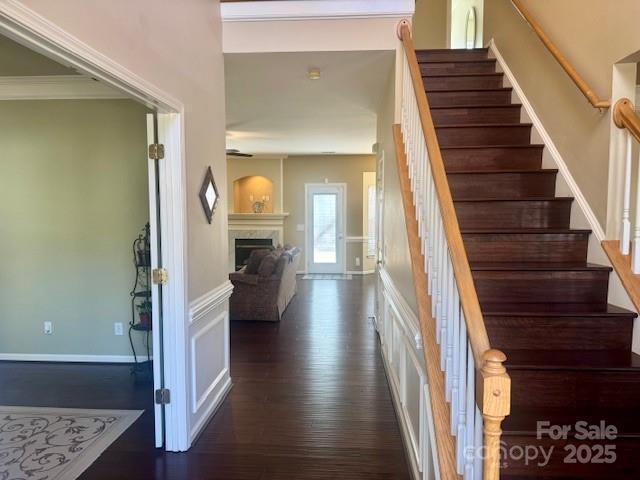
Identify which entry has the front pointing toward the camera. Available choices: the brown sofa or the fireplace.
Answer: the fireplace

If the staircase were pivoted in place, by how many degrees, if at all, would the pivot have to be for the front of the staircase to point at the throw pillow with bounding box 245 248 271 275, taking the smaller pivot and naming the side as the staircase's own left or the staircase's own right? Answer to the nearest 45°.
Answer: approximately 135° to the staircase's own right

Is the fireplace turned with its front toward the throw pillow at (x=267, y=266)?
yes

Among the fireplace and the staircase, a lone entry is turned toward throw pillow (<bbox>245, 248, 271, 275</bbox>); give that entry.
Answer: the fireplace

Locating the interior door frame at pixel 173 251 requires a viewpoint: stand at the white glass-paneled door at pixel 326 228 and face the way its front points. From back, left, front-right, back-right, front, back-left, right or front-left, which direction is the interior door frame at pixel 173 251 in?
front

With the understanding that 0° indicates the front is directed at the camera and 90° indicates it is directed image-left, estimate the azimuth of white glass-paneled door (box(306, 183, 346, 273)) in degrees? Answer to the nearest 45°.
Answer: approximately 0°

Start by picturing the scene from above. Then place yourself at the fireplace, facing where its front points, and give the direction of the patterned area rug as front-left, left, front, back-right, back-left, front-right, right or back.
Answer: front

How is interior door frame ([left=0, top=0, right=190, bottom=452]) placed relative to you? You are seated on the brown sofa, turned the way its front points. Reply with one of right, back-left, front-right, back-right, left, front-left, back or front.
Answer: left

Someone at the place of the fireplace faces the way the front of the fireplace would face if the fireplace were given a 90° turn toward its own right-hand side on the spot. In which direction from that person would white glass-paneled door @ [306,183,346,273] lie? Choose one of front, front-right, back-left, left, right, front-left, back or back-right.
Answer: back

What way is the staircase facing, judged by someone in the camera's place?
facing the viewer

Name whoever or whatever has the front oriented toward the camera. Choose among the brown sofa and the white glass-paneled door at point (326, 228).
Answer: the white glass-paneled door

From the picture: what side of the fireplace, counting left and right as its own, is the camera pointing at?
front

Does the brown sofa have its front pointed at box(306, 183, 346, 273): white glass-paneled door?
no
